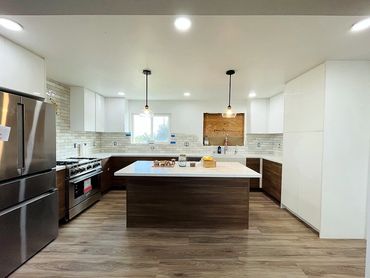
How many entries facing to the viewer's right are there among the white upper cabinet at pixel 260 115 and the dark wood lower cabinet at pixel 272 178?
0

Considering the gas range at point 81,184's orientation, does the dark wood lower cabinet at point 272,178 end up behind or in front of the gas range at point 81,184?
in front

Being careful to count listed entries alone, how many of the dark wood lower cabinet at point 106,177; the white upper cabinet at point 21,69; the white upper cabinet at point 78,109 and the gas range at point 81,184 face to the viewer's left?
0

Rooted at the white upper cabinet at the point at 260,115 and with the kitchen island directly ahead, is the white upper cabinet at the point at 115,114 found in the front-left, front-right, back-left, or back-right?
front-right

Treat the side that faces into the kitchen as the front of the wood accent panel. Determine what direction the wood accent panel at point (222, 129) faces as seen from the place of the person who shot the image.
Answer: facing the viewer

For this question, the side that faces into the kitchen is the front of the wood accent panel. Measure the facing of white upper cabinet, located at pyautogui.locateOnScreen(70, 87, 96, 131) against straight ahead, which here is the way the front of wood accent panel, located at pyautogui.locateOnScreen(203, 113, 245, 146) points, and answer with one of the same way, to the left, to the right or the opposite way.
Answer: to the left

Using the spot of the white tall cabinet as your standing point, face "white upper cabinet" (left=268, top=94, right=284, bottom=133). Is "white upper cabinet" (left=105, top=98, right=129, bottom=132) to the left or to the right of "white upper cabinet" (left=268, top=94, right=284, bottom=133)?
left

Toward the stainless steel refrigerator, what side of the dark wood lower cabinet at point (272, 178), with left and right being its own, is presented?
front

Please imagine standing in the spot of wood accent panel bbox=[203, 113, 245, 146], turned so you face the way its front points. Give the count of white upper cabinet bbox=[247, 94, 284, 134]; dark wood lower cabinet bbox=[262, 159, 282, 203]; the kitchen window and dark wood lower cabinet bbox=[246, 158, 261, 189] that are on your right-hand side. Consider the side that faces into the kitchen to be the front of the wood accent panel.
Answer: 1

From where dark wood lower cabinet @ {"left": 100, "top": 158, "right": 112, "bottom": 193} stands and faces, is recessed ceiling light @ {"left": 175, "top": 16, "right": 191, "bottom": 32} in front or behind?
in front

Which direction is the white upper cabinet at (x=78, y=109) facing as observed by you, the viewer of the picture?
facing the viewer and to the right of the viewer

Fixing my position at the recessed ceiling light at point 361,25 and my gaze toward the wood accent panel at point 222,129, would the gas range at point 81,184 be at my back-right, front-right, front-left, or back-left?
front-left

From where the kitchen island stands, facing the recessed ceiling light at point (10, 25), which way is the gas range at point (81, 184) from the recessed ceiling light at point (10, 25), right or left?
right

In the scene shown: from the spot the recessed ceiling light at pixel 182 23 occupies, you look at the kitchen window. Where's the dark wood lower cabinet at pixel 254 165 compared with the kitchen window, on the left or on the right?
right

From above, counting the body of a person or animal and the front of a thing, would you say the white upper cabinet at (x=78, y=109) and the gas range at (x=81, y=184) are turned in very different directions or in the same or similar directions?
same or similar directions
